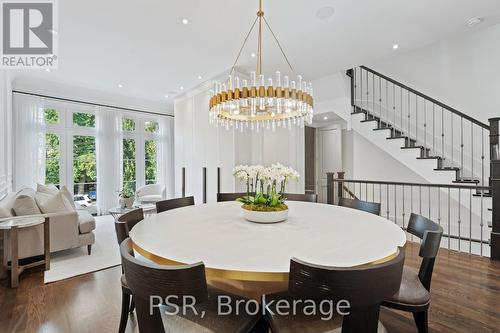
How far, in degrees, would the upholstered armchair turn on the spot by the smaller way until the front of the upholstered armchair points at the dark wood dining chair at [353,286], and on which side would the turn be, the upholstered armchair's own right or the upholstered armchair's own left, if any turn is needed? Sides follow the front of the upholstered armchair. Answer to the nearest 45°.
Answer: approximately 45° to the upholstered armchair's own left

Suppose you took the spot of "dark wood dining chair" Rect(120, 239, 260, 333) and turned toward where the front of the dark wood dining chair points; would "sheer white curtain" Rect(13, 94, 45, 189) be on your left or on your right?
on your left

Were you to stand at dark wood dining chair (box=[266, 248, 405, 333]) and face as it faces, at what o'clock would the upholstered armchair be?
The upholstered armchair is roughly at 12 o'clock from the dark wood dining chair.

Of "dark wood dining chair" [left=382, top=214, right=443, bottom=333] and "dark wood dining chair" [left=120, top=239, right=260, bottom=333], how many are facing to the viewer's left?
1

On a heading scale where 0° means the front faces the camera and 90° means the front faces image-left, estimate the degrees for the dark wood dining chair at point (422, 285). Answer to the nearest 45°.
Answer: approximately 90°

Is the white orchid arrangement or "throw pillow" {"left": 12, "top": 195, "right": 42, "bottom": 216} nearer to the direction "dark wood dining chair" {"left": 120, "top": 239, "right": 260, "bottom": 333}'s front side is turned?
the white orchid arrangement

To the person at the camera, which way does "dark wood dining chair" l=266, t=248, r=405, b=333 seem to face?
facing away from the viewer and to the left of the viewer

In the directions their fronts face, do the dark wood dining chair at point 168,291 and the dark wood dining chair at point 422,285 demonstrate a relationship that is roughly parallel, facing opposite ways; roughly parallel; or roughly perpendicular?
roughly perpendicular

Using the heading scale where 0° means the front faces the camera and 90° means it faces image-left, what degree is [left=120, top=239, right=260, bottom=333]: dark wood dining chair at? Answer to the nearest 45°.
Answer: approximately 225°
